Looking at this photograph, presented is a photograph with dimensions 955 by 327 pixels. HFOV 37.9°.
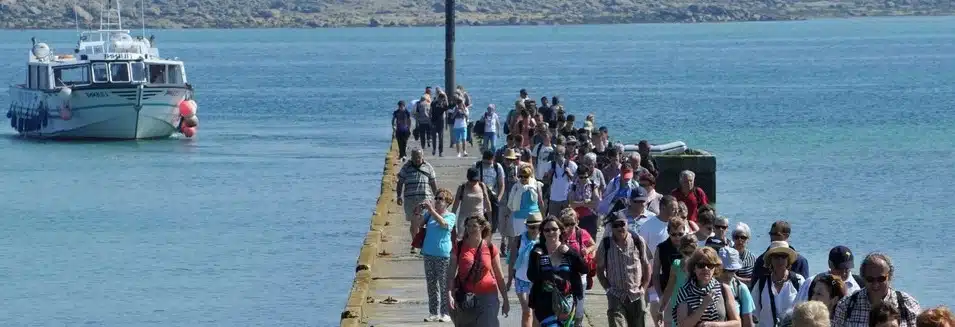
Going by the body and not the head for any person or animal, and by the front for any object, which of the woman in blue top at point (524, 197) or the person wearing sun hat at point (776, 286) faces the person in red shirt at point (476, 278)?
the woman in blue top

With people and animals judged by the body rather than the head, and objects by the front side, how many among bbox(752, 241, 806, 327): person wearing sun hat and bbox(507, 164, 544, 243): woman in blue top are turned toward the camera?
2

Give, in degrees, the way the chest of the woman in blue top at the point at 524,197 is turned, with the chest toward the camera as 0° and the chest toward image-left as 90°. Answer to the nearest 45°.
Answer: approximately 0°

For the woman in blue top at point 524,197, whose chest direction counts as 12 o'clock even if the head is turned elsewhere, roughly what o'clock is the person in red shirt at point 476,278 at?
The person in red shirt is roughly at 12 o'clock from the woman in blue top.

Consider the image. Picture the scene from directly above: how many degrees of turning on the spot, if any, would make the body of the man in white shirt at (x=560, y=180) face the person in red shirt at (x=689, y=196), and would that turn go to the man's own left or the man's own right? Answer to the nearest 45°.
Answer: approximately 45° to the man's own left

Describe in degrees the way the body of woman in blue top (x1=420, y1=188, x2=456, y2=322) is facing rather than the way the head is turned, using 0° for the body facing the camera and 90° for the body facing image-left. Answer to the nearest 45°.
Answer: approximately 45°

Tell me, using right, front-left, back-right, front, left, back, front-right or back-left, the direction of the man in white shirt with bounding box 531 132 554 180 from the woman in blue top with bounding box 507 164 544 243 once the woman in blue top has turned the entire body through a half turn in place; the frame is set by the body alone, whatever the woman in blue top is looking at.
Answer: front

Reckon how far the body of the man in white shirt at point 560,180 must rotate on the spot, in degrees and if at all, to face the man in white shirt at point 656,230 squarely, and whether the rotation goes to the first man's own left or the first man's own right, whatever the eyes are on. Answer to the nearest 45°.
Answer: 0° — they already face them

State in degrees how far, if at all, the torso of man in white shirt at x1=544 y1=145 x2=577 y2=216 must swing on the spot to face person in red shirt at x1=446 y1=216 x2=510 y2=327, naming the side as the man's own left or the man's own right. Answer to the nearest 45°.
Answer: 0° — they already face them

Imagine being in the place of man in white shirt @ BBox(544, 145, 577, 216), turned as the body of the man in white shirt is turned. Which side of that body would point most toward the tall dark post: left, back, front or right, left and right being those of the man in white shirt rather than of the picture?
back
